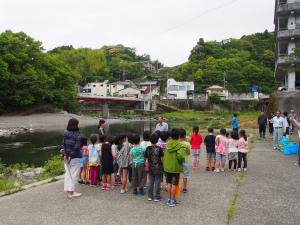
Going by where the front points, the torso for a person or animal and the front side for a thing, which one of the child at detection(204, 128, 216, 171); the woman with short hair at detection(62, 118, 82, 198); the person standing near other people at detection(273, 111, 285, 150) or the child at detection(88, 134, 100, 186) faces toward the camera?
the person standing near other people

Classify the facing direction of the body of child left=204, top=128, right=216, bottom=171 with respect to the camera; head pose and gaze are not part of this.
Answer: away from the camera

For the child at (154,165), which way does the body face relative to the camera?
away from the camera

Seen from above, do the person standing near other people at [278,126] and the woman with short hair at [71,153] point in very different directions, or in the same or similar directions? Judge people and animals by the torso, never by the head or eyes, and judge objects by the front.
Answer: very different directions

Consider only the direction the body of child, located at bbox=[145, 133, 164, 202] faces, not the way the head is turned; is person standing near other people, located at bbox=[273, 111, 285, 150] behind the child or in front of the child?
in front

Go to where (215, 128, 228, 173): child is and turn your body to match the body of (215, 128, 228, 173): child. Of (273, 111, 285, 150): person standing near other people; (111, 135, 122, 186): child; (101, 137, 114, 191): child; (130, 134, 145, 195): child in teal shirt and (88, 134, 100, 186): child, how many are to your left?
4

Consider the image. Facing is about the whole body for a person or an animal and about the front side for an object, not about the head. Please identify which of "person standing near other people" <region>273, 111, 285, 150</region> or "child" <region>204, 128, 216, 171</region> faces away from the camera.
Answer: the child

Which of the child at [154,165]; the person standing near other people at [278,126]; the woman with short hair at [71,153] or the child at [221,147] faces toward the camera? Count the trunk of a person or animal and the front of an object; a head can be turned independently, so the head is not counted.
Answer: the person standing near other people

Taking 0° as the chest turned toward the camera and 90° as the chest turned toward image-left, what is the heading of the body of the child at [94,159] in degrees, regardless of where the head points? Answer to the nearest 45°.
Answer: approximately 180°

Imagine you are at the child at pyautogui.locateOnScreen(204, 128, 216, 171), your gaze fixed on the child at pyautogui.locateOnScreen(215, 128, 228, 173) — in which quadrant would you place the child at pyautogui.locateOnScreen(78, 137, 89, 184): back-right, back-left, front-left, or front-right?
back-right

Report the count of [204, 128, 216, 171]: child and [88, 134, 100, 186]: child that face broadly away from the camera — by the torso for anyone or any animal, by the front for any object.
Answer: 2

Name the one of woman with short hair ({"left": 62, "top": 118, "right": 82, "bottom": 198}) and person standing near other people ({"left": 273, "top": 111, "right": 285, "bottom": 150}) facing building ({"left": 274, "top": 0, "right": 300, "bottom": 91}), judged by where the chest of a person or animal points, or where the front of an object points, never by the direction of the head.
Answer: the woman with short hair

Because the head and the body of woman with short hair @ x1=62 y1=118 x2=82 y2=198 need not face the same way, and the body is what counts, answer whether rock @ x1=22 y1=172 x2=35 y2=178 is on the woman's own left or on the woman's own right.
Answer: on the woman's own left

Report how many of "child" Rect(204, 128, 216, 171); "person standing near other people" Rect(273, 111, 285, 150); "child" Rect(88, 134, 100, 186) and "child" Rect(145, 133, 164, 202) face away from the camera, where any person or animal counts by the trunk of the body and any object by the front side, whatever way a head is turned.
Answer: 3
